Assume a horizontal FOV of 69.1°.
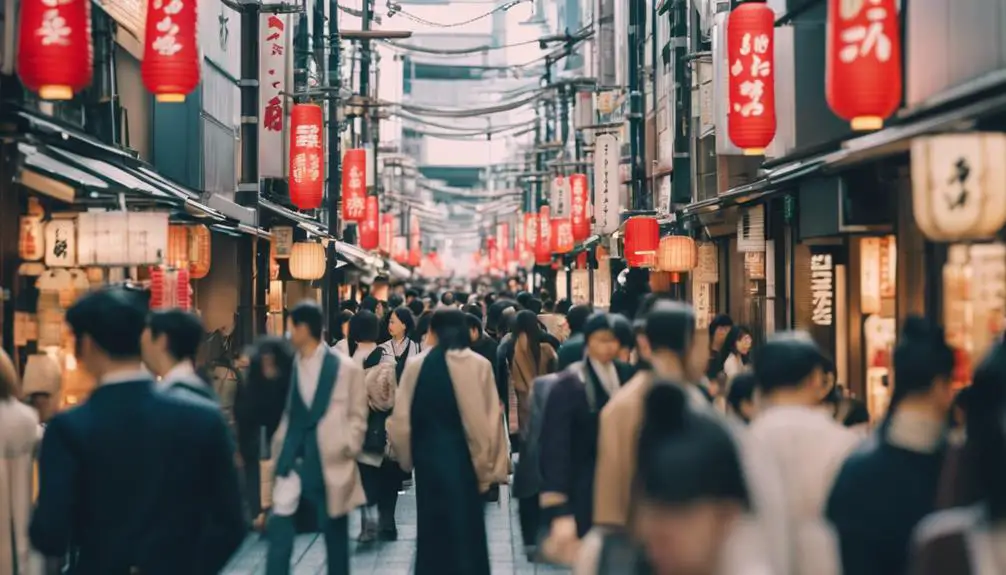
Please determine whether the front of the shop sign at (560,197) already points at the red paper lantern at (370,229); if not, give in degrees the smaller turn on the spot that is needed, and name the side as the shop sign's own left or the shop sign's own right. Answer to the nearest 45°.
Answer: approximately 135° to the shop sign's own right

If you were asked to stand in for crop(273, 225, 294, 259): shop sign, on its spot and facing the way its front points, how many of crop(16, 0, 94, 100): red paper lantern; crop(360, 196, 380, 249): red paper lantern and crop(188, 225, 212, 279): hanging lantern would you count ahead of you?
2

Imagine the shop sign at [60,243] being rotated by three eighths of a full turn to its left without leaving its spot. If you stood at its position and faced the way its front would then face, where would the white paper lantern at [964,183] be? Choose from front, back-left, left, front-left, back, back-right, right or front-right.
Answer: right

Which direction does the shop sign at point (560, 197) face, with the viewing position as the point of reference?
facing the viewer

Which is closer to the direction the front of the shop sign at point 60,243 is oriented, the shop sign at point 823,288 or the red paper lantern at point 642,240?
the shop sign

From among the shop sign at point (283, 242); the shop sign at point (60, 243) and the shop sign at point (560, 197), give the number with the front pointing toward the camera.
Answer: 3

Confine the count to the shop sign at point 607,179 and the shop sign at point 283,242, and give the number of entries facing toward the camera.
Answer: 2

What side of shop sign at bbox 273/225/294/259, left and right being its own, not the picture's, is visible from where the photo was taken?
front

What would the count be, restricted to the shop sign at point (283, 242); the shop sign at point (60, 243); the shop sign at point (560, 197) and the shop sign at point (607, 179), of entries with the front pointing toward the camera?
4

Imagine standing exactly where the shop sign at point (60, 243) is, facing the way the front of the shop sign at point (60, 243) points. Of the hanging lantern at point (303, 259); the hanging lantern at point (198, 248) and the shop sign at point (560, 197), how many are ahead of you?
0

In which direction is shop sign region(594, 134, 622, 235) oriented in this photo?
toward the camera
